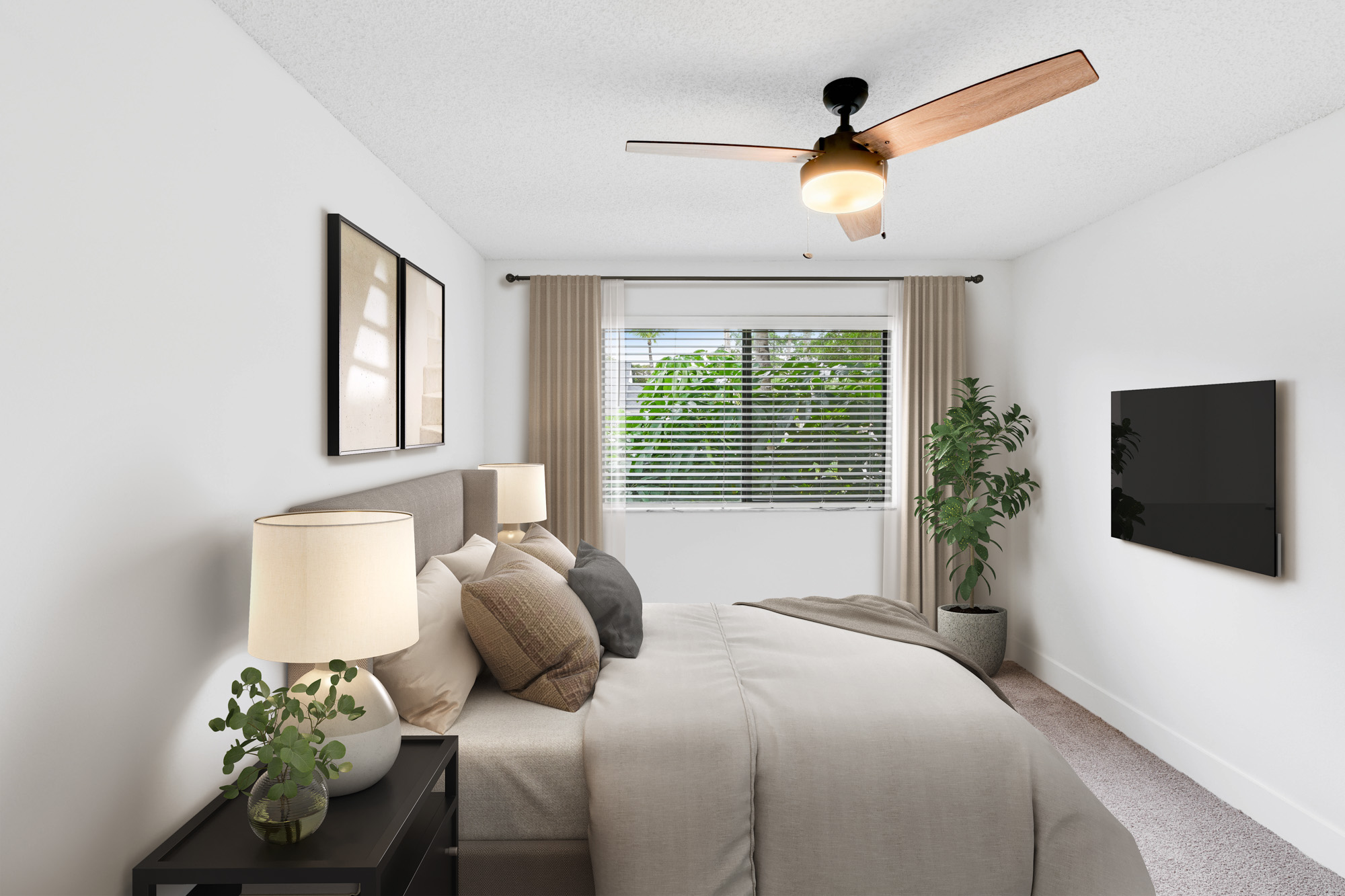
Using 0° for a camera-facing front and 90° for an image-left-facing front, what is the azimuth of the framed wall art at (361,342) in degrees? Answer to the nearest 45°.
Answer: approximately 315°

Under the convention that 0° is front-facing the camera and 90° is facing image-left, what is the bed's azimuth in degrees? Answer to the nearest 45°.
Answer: approximately 270°

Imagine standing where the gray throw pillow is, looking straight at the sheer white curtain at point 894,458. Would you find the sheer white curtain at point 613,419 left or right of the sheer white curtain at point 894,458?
left

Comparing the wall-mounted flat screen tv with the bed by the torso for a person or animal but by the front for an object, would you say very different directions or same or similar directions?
very different directions

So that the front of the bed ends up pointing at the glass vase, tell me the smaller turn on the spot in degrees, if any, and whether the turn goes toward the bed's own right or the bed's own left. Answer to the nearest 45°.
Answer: approximately 135° to the bed's own right

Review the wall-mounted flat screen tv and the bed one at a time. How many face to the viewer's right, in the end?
1

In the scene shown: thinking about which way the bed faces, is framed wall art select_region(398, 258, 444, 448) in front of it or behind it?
behind
